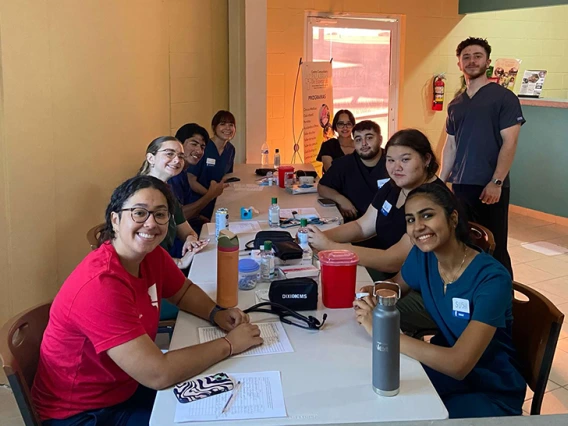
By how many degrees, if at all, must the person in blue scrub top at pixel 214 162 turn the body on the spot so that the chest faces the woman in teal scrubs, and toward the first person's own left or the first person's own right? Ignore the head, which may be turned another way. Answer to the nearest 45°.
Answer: approximately 45° to the first person's own right

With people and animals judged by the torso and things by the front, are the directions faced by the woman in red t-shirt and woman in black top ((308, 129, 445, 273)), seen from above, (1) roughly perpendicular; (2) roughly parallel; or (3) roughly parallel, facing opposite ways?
roughly perpendicular

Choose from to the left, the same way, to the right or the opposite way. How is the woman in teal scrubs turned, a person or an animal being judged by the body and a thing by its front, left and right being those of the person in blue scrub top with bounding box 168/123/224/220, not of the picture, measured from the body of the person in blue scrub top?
to the right

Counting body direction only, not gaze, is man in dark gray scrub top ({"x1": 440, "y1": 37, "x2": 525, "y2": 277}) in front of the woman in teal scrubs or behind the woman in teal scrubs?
behind

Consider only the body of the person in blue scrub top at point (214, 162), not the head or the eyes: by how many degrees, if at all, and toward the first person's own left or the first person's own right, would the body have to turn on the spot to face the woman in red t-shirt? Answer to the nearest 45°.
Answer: approximately 45° to the first person's own right

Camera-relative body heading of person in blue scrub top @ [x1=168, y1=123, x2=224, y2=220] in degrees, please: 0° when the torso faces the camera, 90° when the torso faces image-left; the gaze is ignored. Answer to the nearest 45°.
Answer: approximately 315°

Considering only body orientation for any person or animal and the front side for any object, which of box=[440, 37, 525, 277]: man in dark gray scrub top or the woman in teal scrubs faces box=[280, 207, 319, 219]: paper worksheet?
the man in dark gray scrub top

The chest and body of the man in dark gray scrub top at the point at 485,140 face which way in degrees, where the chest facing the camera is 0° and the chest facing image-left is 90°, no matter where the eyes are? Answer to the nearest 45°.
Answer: approximately 45°

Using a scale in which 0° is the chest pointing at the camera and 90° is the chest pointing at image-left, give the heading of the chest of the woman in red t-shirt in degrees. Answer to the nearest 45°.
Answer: approximately 315°
